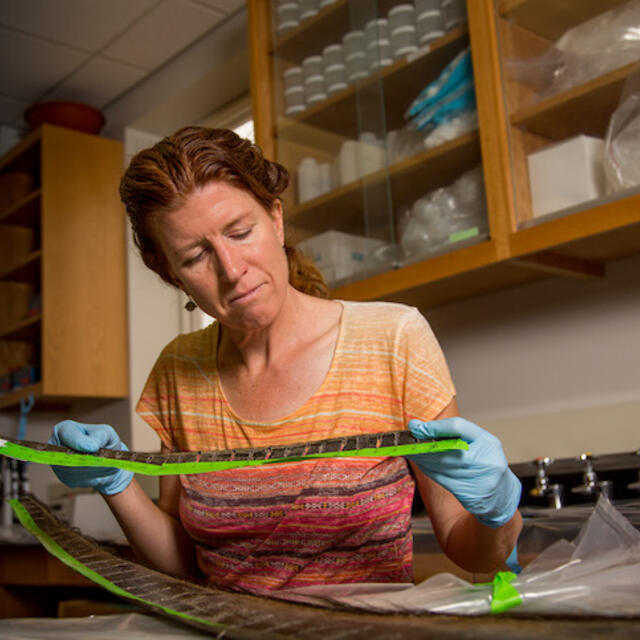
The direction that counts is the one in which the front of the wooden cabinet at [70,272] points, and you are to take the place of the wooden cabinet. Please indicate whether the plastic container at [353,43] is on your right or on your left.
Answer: on your left

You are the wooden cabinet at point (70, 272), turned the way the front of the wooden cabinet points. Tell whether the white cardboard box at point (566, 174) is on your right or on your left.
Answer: on your left

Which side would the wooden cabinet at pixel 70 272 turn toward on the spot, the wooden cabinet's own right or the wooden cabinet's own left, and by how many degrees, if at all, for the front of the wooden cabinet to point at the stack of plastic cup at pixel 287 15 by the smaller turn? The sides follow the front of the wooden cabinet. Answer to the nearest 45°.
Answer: approximately 90° to the wooden cabinet's own left

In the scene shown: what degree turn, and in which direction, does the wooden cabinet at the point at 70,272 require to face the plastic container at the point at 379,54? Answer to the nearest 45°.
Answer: approximately 90° to its left

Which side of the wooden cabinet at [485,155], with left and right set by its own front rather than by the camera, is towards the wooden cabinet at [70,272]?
right

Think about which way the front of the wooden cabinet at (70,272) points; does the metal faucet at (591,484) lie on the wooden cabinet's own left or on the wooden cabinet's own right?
on the wooden cabinet's own left

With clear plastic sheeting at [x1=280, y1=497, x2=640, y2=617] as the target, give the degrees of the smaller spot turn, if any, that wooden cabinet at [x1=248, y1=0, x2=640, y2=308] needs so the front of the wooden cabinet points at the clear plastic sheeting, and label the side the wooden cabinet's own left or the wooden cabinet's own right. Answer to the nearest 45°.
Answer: approximately 45° to the wooden cabinet's own left

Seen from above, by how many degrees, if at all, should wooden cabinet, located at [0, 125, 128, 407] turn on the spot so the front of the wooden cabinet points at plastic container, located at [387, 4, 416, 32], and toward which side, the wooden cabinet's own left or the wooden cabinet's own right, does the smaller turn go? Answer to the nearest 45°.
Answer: approximately 90° to the wooden cabinet's own left

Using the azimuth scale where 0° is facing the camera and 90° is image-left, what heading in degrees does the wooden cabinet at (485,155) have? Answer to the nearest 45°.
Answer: approximately 45°
